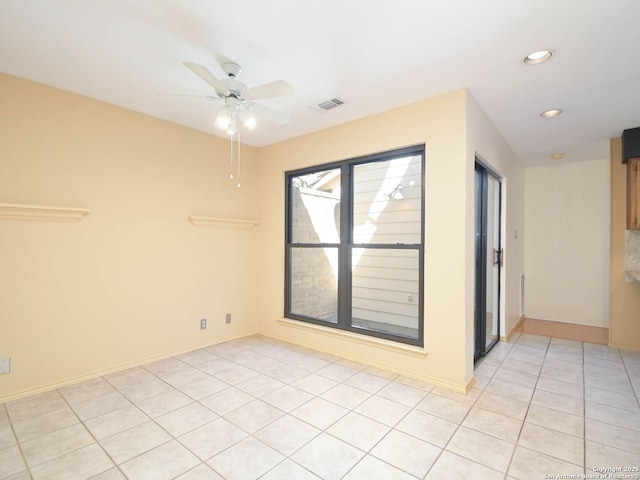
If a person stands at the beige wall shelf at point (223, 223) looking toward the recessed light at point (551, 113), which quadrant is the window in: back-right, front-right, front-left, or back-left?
front-left

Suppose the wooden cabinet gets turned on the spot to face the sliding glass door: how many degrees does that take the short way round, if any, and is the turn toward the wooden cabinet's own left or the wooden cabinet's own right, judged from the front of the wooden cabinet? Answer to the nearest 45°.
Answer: approximately 45° to the wooden cabinet's own right

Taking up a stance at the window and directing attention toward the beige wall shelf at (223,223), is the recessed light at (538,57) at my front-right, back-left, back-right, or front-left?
back-left

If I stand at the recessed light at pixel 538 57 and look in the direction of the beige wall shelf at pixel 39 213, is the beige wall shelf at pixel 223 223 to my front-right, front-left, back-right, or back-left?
front-right

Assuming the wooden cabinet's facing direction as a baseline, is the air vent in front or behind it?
in front

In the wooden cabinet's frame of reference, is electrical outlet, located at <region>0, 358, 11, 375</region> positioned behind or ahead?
ahead

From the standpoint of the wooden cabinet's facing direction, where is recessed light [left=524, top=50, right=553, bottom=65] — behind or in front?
in front

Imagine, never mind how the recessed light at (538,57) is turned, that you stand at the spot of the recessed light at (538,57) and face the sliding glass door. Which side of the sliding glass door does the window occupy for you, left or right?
left

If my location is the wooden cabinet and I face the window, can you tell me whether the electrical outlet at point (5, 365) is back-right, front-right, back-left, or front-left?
front-left
